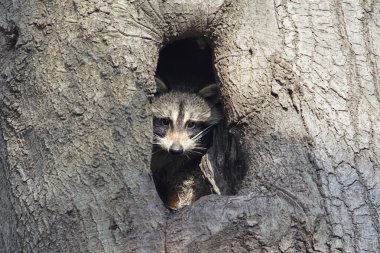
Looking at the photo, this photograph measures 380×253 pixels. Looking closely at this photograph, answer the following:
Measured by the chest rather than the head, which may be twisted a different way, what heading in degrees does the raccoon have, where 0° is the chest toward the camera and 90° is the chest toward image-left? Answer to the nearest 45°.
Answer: approximately 0°
